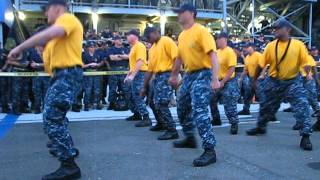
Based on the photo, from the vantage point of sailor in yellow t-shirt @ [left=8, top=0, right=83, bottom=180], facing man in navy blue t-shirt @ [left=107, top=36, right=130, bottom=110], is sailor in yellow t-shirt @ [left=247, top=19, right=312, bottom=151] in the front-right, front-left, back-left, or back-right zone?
front-right

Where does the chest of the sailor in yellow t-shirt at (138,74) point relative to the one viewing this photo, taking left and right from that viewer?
facing to the left of the viewer

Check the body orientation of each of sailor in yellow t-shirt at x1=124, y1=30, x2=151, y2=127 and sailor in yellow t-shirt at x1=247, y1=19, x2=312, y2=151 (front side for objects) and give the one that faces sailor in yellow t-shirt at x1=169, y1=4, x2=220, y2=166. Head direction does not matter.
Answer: sailor in yellow t-shirt at x1=247, y1=19, x2=312, y2=151

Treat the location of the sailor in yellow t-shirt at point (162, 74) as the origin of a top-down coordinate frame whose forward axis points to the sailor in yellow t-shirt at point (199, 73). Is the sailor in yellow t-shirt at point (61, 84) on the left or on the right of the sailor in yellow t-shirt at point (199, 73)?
right

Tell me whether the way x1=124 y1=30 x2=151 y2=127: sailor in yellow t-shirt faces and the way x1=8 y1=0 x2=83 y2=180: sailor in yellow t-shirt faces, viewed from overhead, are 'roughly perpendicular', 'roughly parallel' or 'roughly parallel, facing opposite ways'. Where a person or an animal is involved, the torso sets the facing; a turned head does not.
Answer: roughly parallel

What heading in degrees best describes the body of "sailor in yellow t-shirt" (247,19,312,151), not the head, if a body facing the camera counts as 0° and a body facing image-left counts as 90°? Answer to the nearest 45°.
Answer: approximately 45°

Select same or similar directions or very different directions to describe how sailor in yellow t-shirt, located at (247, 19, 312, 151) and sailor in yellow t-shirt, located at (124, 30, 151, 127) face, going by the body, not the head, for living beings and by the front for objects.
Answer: same or similar directions

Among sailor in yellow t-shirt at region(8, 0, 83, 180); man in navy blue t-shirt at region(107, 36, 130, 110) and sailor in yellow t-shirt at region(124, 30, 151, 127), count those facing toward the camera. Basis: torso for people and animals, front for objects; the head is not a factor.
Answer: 1

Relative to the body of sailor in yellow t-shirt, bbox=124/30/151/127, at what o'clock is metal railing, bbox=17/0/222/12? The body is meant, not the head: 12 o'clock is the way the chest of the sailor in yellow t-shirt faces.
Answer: The metal railing is roughly at 3 o'clock from the sailor in yellow t-shirt.

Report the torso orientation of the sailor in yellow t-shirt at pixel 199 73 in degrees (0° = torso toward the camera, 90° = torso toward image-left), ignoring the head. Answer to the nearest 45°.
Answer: approximately 45°

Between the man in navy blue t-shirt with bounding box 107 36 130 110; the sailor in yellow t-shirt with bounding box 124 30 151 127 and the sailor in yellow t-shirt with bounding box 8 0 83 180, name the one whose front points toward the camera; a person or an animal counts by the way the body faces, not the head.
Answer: the man in navy blue t-shirt

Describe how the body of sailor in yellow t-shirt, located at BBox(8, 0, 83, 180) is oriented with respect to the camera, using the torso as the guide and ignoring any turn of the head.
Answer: to the viewer's left

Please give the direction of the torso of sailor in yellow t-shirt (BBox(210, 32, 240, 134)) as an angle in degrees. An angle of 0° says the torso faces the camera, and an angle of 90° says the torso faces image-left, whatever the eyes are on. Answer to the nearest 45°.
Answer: approximately 45°

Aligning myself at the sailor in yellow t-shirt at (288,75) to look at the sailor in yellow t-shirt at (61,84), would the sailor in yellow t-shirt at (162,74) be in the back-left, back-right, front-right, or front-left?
front-right

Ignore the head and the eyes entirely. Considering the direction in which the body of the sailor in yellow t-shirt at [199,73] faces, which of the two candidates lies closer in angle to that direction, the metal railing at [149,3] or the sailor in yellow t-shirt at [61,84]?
the sailor in yellow t-shirt

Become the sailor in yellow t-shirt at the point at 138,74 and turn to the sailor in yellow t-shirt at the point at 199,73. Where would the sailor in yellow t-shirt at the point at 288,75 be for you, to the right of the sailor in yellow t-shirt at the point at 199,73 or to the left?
left

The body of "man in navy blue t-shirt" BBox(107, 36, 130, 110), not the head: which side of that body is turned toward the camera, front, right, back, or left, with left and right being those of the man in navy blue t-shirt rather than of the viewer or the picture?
front

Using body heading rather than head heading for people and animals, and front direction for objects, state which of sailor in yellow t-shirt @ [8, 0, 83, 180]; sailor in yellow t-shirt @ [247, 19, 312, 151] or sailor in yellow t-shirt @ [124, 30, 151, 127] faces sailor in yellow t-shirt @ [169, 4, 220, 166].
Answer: sailor in yellow t-shirt @ [247, 19, 312, 151]

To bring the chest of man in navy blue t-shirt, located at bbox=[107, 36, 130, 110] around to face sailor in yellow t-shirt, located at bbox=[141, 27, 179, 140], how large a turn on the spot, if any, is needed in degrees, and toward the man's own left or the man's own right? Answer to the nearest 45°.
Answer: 0° — they already face them
